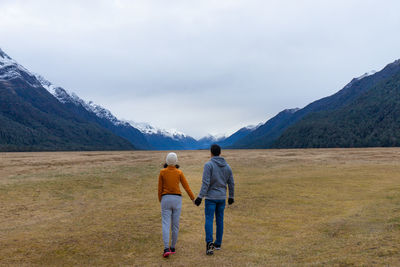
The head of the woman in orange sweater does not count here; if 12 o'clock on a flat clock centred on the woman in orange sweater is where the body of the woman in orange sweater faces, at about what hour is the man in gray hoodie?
The man in gray hoodie is roughly at 3 o'clock from the woman in orange sweater.

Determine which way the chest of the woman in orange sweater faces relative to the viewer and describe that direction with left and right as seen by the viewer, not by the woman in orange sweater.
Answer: facing away from the viewer
